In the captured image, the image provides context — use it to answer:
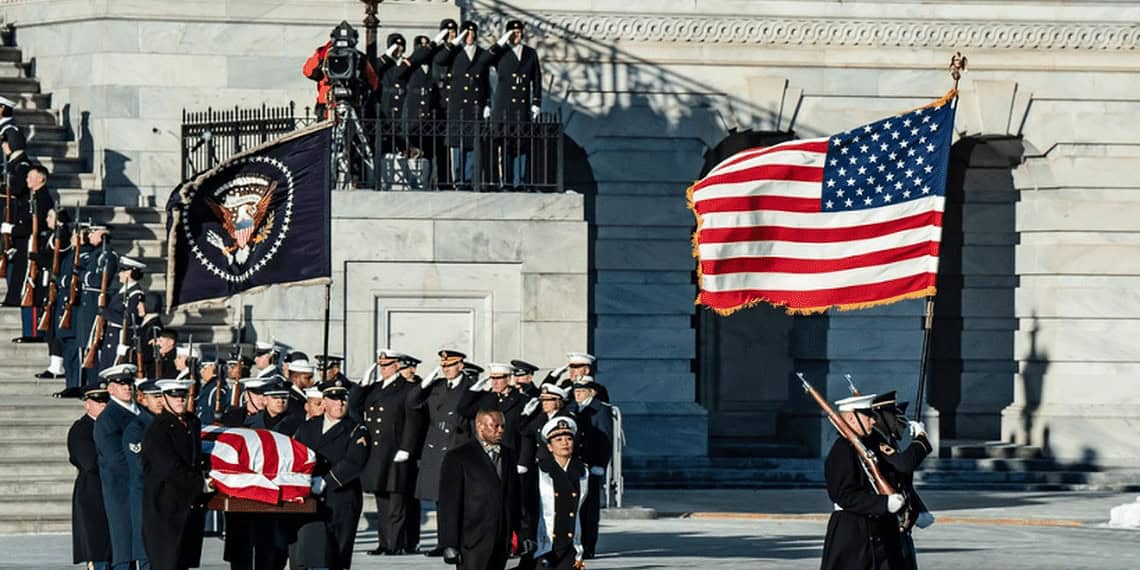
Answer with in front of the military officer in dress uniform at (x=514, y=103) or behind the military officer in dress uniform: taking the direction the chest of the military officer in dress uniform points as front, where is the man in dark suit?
in front

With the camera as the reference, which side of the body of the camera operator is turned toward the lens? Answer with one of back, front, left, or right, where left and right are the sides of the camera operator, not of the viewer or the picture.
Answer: front

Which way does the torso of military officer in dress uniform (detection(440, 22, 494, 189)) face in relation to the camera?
toward the camera

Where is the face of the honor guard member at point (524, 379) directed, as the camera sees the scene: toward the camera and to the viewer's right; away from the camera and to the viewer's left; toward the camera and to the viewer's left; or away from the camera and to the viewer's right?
toward the camera and to the viewer's left
